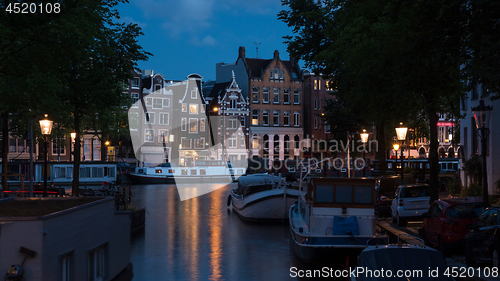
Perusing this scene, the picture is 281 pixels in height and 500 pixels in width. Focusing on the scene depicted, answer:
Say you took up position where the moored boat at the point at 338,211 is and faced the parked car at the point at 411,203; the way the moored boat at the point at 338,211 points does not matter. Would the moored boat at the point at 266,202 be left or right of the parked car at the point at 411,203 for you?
left

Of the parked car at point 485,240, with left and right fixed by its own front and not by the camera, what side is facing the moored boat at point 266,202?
front

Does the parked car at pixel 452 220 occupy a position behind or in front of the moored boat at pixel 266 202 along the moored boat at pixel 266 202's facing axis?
in front

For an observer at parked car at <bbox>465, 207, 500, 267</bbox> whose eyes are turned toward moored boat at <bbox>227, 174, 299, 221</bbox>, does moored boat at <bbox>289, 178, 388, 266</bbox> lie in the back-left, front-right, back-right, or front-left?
front-left
